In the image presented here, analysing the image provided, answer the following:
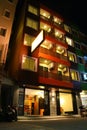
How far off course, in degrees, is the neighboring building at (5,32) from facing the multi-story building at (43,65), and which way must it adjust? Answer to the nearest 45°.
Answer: approximately 45° to its left

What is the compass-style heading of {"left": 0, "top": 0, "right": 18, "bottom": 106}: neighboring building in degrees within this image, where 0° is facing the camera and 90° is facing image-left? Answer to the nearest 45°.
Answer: approximately 315°

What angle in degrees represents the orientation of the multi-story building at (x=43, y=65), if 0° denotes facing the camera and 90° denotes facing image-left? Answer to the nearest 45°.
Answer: approximately 315°

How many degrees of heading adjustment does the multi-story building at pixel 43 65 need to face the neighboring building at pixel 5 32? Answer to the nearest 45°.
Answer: approximately 135° to its right
